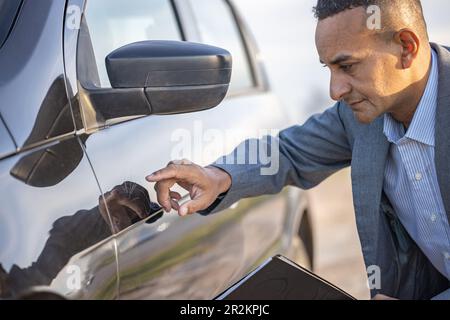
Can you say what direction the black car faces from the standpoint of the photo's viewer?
facing the viewer and to the left of the viewer

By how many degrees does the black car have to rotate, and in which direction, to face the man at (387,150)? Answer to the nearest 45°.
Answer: approximately 135° to its left

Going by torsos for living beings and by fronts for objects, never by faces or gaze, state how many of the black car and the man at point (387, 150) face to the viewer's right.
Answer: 0

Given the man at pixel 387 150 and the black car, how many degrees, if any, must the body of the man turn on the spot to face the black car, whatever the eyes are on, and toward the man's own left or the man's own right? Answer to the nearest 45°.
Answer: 0° — they already face it
